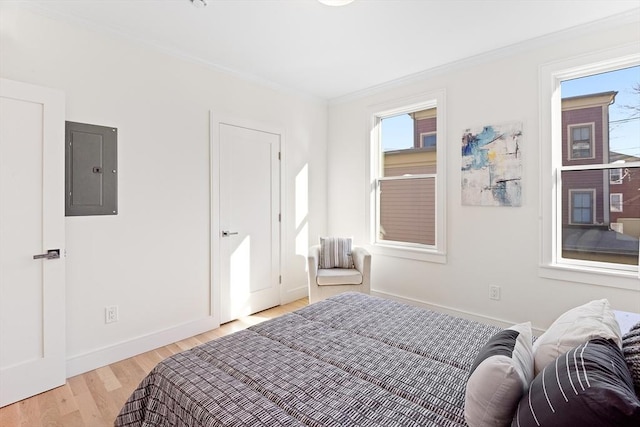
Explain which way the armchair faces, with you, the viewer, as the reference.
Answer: facing the viewer

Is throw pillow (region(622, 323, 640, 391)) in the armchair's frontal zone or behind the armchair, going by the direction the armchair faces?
frontal zone

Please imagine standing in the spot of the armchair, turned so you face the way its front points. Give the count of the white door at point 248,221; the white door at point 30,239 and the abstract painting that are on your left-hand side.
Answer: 1

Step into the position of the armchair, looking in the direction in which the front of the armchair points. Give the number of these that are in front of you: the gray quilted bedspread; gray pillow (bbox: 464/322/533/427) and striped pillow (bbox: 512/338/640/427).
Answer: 3

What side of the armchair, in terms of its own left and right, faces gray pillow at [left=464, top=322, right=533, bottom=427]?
front

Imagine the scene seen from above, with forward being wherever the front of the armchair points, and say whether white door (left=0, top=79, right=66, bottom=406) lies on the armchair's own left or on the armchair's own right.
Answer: on the armchair's own right

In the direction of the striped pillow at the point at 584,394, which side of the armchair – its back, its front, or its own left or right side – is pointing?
front

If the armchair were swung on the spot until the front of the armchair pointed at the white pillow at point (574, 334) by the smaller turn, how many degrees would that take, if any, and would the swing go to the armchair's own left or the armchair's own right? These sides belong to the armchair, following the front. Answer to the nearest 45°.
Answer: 0° — it already faces it

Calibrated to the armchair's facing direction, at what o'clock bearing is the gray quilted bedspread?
The gray quilted bedspread is roughly at 12 o'clock from the armchair.

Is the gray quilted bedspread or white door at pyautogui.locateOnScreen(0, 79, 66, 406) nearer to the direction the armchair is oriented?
the gray quilted bedspread

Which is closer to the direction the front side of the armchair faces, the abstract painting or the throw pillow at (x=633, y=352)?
the throw pillow
